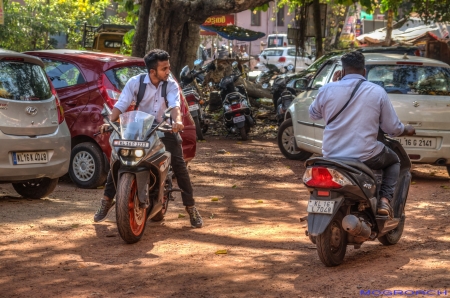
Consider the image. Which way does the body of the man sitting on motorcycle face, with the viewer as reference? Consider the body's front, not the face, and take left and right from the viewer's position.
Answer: facing the viewer

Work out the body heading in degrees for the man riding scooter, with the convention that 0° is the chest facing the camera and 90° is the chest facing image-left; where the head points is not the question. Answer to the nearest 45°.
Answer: approximately 225°

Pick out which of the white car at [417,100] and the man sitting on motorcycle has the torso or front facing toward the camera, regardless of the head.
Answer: the man sitting on motorcycle

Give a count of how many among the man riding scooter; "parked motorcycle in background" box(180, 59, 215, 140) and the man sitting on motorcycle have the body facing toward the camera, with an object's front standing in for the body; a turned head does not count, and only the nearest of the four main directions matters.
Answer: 1

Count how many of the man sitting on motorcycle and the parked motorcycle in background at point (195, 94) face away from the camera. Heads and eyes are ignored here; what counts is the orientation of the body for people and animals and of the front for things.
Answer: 1

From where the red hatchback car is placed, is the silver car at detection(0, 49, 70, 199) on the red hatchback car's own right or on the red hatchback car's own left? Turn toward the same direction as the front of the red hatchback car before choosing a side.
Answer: on the red hatchback car's own left

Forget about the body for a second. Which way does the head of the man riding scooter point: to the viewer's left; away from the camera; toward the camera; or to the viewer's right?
away from the camera

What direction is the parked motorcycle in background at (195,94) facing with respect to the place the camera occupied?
facing away from the viewer

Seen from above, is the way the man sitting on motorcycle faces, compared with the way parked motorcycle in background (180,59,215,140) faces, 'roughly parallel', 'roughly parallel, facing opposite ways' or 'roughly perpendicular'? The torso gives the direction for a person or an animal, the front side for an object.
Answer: roughly parallel, facing opposite ways

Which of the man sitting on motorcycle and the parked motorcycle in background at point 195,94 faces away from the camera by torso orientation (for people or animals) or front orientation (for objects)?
the parked motorcycle in background

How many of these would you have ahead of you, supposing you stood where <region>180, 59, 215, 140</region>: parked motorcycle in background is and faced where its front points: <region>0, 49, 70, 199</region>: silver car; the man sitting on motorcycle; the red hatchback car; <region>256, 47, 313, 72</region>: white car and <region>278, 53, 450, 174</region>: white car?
1

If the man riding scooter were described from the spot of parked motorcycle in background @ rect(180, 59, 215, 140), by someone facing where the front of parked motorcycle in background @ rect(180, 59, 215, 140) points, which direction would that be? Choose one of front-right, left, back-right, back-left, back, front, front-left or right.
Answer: back

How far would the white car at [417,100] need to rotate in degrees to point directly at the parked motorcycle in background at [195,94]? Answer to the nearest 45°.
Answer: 0° — it already faces it

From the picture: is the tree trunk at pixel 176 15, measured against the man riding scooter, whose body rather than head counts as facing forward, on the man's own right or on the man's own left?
on the man's own left
